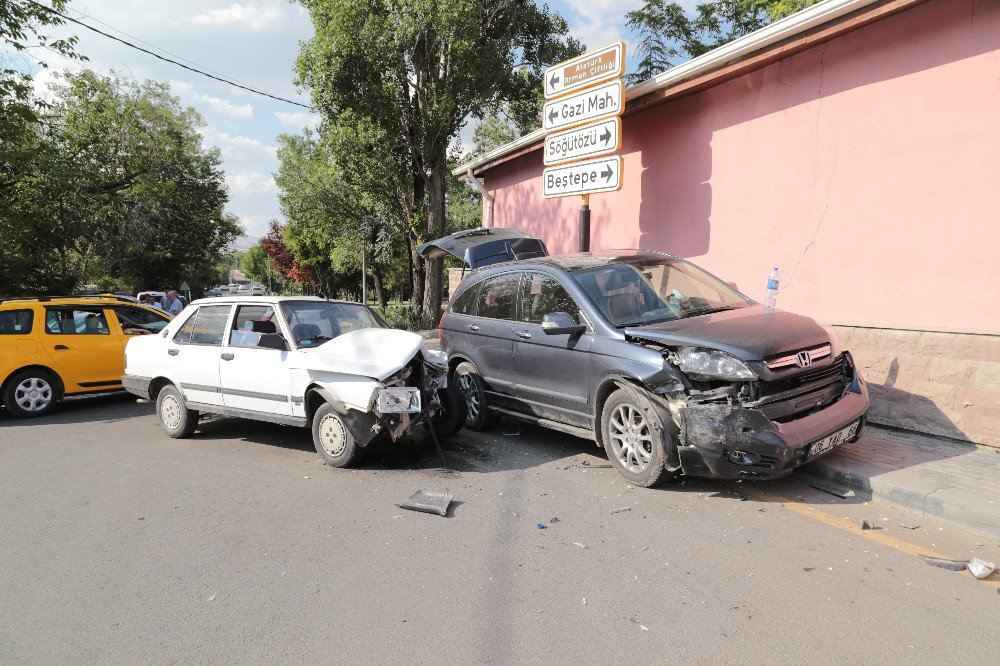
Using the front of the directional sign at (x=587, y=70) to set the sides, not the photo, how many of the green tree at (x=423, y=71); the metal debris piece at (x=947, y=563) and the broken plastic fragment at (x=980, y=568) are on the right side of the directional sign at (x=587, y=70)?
1

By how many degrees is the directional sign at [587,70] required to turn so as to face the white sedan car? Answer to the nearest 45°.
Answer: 0° — it already faces it

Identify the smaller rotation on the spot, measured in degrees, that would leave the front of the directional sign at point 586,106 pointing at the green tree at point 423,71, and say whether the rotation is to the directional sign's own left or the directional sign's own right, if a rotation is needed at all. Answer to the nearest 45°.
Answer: approximately 90° to the directional sign's own right

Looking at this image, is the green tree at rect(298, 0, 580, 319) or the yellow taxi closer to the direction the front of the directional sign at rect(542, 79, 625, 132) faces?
the yellow taxi

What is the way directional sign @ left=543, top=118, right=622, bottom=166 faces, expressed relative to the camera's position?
facing the viewer and to the left of the viewer

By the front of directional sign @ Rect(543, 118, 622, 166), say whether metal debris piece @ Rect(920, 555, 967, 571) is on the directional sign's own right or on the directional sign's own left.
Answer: on the directional sign's own left

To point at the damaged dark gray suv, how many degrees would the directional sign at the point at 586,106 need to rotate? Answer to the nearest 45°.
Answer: approximately 45° to its left

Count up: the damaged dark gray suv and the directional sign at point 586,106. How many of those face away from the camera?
0

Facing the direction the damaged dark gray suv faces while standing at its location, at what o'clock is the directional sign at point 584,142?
The directional sign is roughly at 7 o'clock from the damaged dark gray suv.
